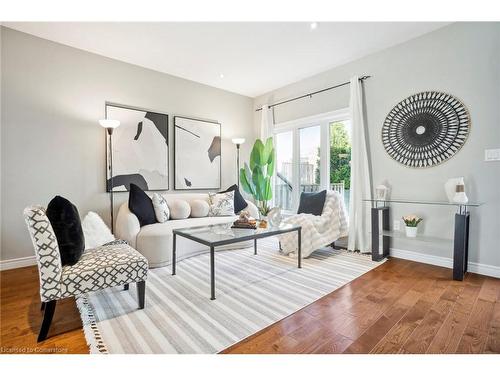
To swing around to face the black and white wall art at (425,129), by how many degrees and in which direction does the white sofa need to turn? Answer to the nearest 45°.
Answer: approximately 45° to its left

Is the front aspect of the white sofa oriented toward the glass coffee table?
yes

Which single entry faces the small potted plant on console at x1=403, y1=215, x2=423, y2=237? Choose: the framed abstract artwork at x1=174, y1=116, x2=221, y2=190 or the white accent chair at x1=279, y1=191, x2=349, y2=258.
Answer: the framed abstract artwork

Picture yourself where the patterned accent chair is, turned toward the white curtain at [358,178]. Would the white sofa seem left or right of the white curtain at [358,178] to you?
left

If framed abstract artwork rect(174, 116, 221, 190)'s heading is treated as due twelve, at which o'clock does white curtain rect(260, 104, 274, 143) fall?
The white curtain is roughly at 10 o'clock from the framed abstract artwork.

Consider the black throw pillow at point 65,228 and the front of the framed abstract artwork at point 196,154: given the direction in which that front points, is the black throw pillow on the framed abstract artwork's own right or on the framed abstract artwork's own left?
on the framed abstract artwork's own right
